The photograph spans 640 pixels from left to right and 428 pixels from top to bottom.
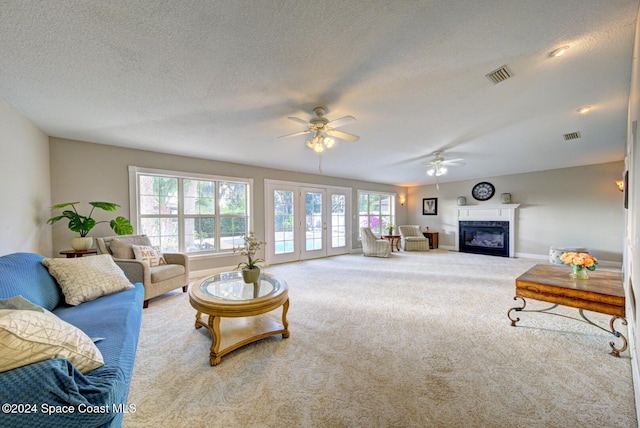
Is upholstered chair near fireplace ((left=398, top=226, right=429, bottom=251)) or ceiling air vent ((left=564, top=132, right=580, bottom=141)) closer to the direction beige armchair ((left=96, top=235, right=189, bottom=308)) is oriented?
the ceiling air vent

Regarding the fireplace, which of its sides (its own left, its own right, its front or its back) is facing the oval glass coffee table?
front

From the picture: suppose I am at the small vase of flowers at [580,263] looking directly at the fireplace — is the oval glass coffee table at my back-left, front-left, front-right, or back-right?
back-left

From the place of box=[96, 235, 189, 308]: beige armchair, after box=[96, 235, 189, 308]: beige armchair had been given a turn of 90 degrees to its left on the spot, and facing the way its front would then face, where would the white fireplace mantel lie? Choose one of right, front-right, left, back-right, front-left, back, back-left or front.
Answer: front-right

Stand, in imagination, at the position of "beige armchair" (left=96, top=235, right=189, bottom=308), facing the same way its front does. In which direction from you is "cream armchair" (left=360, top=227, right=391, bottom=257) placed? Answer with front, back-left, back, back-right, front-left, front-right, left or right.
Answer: front-left

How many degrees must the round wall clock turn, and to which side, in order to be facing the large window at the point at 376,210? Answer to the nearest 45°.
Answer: approximately 90° to its right

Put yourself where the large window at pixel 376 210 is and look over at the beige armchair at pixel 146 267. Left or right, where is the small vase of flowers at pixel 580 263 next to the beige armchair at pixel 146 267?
left

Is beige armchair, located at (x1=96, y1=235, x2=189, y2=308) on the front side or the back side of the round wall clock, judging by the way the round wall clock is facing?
on the front side

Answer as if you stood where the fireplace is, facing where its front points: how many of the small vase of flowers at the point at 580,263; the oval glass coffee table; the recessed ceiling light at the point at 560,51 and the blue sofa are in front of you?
4

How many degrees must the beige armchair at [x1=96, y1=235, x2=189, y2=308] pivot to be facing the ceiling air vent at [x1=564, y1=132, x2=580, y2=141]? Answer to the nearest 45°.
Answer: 0° — it already faces it

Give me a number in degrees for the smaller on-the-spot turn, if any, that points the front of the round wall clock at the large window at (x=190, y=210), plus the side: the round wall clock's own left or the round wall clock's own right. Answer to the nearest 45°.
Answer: approximately 45° to the round wall clock's own right

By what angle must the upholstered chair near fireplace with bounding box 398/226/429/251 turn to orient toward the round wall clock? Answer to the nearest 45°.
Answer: approximately 45° to its left

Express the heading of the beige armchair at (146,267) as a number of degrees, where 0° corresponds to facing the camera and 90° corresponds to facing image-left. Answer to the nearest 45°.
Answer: approximately 315°

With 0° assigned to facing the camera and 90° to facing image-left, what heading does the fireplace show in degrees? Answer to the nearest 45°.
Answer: approximately 0°

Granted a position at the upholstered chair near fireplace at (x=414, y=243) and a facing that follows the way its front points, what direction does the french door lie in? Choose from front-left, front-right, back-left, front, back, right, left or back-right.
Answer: right

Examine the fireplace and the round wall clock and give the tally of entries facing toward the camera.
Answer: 2
